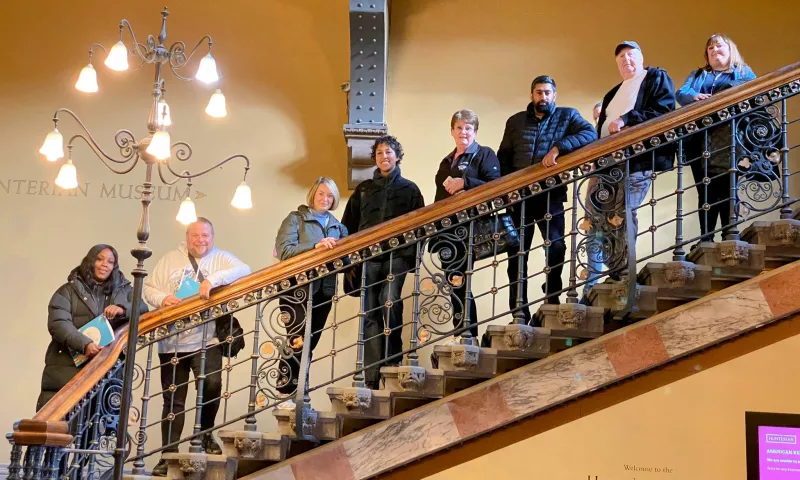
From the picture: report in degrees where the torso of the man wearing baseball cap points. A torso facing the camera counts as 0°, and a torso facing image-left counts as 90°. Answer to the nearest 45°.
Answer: approximately 45°

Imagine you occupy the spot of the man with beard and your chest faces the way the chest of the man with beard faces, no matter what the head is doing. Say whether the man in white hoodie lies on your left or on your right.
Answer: on your right

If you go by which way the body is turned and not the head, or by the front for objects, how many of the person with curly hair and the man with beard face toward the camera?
2

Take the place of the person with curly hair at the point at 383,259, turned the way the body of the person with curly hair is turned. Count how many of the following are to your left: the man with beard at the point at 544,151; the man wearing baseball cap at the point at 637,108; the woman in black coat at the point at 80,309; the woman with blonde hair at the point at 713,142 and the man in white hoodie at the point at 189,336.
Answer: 3
